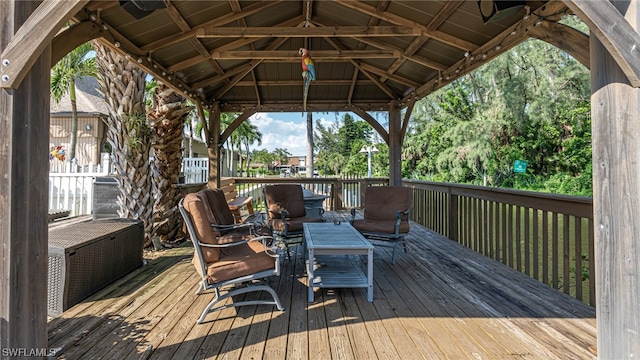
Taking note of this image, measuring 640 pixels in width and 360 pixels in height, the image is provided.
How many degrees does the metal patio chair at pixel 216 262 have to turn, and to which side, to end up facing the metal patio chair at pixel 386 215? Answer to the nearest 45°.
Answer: approximately 45° to its left

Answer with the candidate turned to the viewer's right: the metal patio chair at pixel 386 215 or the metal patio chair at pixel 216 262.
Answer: the metal patio chair at pixel 216 262

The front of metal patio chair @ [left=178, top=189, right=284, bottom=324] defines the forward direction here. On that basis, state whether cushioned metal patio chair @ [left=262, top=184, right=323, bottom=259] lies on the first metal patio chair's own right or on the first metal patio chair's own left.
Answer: on the first metal patio chair's own left

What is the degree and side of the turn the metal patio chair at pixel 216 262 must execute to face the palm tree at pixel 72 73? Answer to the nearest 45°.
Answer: approximately 135° to its left

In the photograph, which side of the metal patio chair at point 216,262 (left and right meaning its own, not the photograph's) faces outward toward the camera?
right

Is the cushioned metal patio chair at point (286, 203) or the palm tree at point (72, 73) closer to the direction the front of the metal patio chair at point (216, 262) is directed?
the cushioned metal patio chair

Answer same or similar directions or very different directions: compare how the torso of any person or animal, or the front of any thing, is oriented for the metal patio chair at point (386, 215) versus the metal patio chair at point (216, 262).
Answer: very different directions

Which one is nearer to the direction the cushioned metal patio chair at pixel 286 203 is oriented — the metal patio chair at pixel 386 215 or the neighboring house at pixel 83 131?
the metal patio chair

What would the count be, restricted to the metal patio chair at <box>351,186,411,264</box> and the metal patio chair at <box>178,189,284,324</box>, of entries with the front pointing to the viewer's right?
1

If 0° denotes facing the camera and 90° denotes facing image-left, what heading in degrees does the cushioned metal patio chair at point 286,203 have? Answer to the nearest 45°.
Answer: approximately 315°
